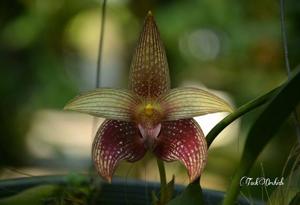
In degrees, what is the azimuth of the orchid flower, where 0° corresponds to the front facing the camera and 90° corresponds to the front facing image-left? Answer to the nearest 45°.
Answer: approximately 0°
